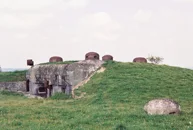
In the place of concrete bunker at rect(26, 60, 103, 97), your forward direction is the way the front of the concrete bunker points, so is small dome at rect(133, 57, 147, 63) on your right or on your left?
on your left

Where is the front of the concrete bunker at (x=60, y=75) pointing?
toward the camera

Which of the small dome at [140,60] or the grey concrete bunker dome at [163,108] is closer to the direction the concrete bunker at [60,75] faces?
the grey concrete bunker dome
